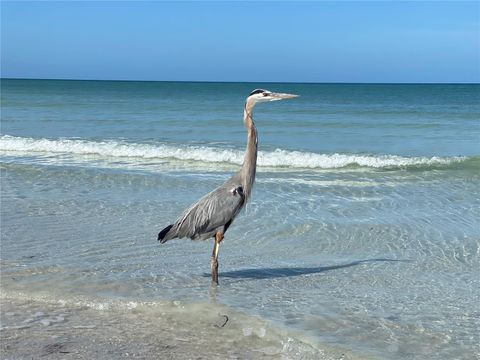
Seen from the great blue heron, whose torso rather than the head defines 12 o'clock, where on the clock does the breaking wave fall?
The breaking wave is roughly at 9 o'clock from the great blue heron.

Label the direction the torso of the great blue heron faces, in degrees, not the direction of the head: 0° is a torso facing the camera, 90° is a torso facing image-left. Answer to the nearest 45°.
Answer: approximately 270°
